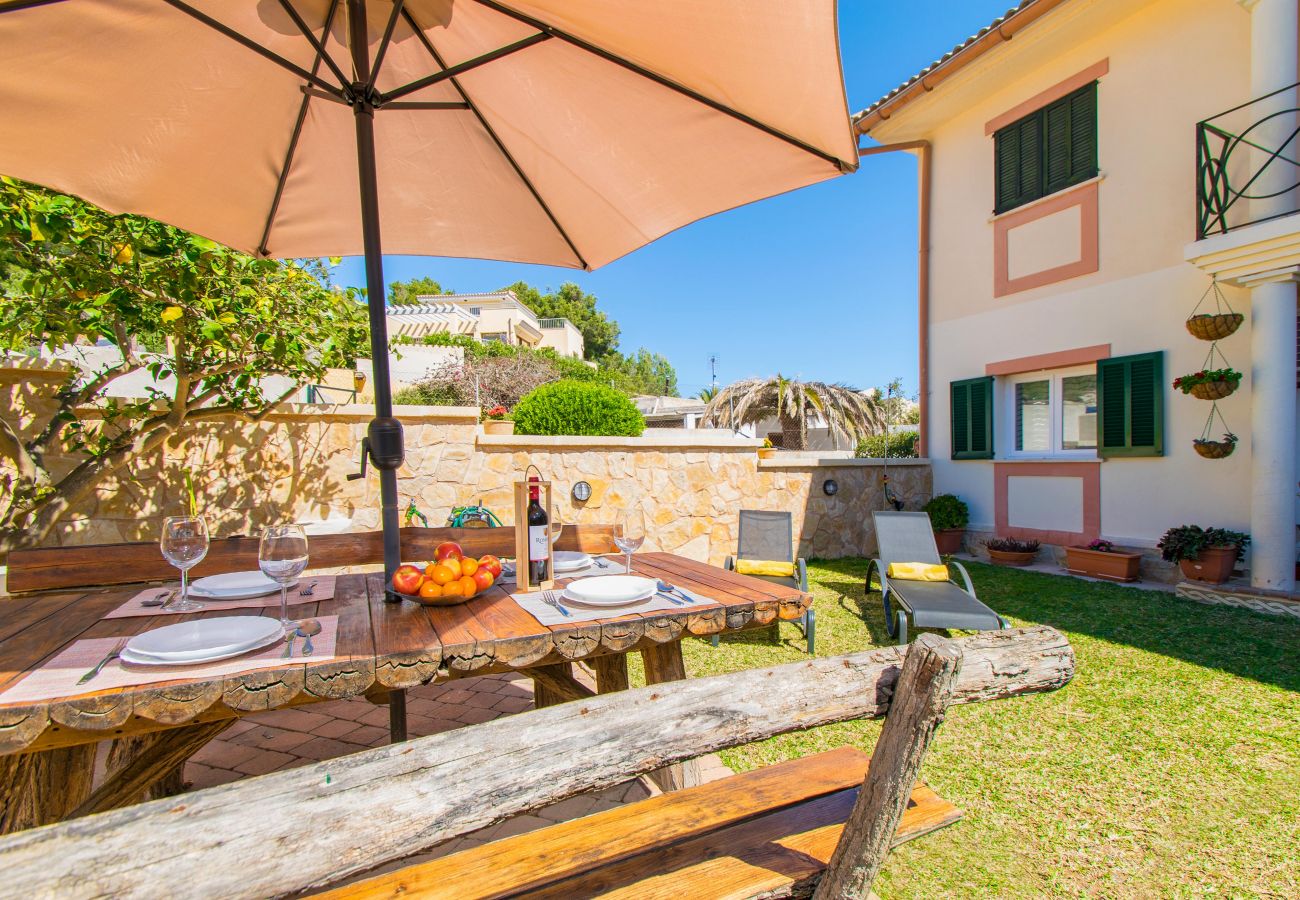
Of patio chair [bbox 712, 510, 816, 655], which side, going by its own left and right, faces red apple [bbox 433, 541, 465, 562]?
front

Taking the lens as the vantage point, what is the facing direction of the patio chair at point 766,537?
facing the viewer

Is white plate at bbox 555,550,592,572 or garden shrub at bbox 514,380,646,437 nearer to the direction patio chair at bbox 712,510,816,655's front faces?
the white plate

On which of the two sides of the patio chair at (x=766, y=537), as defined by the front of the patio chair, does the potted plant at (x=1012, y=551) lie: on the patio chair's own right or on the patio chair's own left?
on the patio chair's own left

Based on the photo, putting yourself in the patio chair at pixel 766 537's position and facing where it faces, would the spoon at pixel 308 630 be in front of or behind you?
in front

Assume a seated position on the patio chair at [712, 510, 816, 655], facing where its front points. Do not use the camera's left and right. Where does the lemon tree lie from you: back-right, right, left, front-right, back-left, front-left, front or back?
front-right

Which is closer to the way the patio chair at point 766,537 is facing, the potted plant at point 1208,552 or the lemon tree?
the lemon tree

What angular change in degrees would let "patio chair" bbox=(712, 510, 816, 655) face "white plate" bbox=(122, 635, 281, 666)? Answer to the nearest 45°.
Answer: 0° — it already faces it

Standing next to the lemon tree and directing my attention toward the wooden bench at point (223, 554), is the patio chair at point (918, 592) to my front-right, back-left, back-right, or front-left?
front-left

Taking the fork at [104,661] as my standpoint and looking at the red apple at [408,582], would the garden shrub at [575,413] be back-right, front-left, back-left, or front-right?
front-left

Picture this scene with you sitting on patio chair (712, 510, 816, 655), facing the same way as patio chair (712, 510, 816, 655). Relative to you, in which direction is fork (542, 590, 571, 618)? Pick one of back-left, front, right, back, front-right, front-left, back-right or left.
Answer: front

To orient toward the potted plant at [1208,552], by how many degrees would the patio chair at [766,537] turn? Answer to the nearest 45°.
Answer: approximately 90° to its left

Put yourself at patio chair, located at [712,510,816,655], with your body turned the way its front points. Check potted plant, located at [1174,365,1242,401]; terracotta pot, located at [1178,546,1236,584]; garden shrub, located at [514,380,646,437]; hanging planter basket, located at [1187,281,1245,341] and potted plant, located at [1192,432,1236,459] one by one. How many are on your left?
4

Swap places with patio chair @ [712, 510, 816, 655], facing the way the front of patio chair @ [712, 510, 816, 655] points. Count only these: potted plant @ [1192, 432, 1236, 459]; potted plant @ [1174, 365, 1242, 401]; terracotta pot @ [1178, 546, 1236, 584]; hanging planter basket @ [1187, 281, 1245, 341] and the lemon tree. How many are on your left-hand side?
4

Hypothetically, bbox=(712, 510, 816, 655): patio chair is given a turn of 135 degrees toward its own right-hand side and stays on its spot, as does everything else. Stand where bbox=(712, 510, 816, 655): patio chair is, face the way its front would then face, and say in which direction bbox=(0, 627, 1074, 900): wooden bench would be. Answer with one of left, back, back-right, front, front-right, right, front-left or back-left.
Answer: back-left
